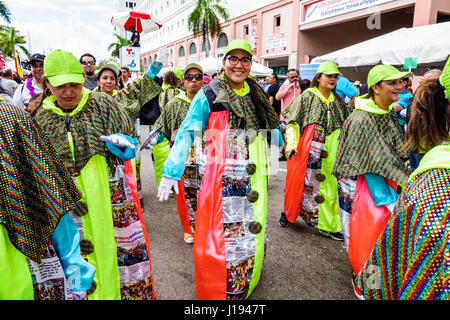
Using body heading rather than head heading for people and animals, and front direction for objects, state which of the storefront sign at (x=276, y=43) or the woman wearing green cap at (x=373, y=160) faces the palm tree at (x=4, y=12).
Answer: the storefront sign

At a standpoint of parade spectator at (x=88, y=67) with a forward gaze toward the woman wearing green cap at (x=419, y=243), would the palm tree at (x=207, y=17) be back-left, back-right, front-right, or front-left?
back-left

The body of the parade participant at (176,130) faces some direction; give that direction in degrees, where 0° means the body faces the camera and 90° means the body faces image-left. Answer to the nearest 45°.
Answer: approximately 0°

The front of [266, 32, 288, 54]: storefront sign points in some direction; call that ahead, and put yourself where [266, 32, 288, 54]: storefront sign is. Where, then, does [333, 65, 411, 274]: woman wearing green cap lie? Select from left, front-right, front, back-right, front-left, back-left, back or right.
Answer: front-left

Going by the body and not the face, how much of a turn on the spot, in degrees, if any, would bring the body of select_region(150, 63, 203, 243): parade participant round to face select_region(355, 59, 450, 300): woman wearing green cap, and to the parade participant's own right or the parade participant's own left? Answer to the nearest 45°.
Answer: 0° — they already face them

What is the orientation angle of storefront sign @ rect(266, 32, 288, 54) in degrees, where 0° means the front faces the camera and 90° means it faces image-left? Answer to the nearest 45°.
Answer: approximately 45°

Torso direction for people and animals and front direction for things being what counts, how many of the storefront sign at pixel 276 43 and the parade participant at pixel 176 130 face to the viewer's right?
0
